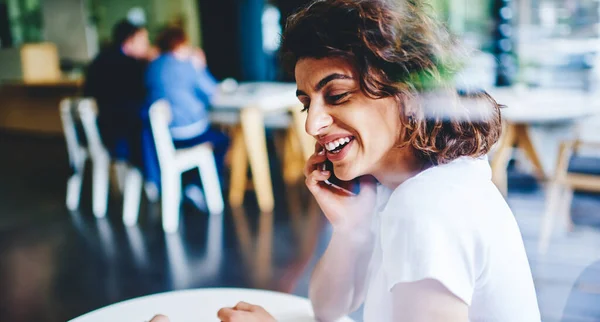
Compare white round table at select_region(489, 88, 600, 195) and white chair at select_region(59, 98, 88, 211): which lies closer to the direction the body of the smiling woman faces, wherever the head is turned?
the white chair

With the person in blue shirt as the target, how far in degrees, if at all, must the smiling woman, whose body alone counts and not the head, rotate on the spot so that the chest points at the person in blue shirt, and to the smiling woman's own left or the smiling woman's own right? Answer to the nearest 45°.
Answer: approximately 45° to the smiling woman's own right

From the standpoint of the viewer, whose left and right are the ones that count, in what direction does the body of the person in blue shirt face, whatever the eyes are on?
facing away from the viewer and to the right of the viewer

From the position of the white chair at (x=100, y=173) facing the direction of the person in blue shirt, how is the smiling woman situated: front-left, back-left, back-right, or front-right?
front-right

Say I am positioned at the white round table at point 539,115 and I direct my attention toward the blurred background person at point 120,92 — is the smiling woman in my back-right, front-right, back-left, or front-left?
front-left

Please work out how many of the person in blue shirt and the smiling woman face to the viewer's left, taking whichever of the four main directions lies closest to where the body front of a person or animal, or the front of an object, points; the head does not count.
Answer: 1

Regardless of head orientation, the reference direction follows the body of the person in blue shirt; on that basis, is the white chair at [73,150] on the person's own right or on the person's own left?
on the person's own left

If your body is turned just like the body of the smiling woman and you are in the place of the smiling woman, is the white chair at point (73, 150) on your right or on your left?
on your right

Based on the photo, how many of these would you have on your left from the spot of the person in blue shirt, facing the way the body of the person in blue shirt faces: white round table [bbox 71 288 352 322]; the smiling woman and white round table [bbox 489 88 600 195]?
0

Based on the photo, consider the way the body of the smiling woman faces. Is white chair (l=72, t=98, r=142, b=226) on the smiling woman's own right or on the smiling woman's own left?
on the smiling woman's own right

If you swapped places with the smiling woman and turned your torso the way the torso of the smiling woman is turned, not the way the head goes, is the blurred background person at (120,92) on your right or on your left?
on your right

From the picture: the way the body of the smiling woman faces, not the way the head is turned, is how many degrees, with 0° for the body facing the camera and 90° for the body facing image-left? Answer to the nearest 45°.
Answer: approximately 90°
